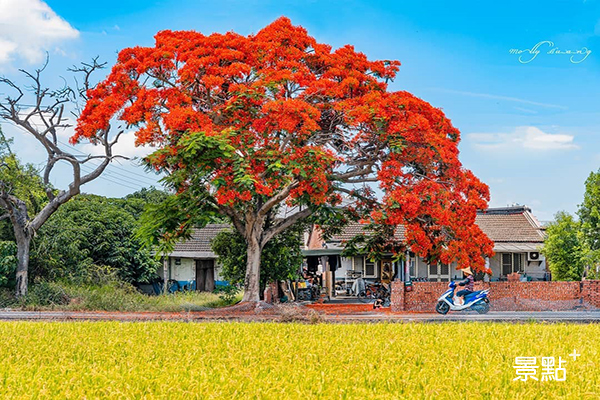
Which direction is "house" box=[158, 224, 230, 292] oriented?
toward the camera

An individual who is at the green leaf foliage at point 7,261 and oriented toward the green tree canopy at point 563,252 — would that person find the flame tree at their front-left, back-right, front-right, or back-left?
front-right

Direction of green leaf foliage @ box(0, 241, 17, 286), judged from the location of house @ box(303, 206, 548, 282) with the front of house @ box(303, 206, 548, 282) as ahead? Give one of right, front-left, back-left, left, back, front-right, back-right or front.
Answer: front-right

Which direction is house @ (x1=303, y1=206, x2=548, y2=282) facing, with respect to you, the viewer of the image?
facing the viewer

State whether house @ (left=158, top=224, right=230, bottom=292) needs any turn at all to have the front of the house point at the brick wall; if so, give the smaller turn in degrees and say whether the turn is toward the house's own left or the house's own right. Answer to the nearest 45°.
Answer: approximately 45° to the house's own left

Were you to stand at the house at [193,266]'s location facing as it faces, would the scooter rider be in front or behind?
in front
